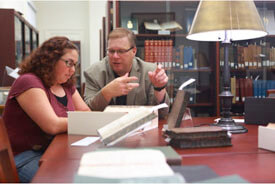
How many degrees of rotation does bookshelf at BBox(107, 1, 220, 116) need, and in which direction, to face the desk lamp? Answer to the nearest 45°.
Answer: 0° — it already faces it

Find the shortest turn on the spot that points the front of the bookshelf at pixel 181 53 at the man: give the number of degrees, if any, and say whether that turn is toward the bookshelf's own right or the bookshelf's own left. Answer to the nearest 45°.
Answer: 0° — it already faces them

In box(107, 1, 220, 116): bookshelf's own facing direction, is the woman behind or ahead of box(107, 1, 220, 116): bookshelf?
ahead

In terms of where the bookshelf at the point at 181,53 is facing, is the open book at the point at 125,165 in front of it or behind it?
in front

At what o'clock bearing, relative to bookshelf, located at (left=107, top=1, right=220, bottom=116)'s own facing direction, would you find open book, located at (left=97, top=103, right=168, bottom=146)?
The open book is roughly at 12 o'clock from the bookshelf.

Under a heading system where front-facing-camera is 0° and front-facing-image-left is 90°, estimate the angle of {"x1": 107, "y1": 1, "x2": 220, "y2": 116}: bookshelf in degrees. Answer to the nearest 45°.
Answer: approximately 0°

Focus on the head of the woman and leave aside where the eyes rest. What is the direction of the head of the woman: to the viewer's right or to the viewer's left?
to the viewer's right

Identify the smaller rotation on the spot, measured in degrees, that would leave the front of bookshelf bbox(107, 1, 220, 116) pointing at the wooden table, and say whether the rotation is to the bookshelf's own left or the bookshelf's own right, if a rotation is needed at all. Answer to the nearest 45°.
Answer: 0° — it already faces it
